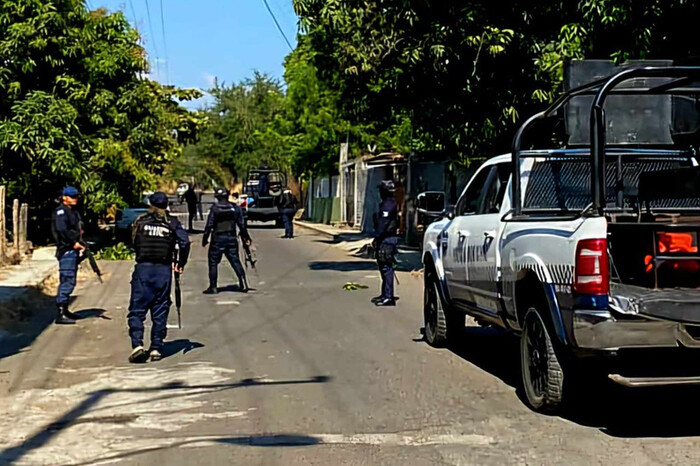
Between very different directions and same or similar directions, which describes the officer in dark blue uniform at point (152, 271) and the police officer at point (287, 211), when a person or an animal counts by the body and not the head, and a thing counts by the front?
same or similar directions

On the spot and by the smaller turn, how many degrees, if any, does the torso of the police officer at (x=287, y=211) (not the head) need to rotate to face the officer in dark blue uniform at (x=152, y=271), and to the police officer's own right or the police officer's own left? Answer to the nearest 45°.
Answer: approximately 180°

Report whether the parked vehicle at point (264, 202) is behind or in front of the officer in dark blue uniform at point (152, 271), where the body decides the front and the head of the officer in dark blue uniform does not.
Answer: in front

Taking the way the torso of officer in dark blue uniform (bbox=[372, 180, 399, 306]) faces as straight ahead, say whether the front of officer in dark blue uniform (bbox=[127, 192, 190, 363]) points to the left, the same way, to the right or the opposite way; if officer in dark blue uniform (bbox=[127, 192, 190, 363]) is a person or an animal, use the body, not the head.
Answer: to the right

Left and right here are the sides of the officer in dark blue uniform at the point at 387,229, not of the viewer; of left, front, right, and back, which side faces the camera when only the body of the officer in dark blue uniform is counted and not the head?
left

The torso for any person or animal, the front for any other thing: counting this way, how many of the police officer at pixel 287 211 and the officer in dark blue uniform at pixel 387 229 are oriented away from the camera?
1

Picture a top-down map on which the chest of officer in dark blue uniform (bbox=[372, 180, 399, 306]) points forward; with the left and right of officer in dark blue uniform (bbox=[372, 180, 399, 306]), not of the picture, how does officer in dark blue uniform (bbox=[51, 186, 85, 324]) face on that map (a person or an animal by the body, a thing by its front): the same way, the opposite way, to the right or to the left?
the opposite way

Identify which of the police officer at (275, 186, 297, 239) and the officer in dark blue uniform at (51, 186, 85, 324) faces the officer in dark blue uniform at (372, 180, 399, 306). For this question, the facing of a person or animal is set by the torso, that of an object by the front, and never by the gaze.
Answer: the officer in dark blue uniform at (51, 186, 85, 324)

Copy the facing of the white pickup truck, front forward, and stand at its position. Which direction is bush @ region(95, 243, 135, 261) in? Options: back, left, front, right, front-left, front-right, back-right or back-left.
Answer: front

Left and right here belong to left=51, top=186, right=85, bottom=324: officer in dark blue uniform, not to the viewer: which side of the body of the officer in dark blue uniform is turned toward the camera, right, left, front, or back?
right
